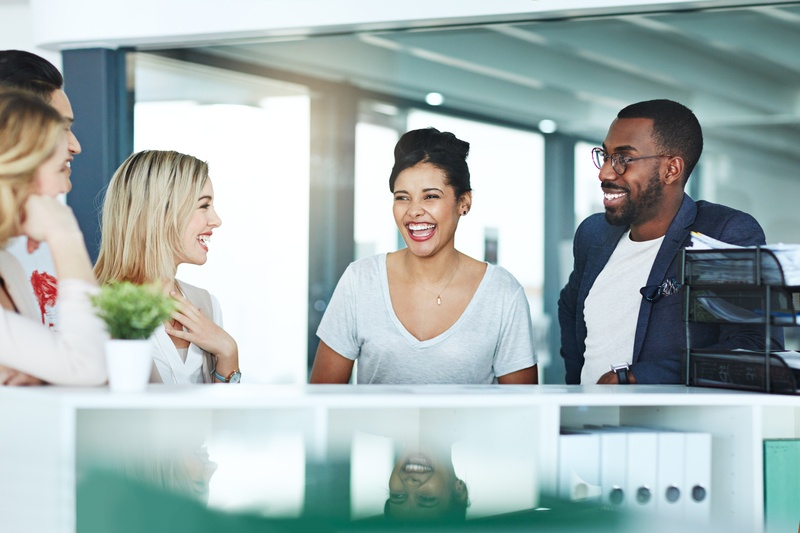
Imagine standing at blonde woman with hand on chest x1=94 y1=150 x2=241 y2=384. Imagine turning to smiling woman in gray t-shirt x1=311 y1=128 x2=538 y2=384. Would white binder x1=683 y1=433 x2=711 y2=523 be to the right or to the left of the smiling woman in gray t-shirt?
right

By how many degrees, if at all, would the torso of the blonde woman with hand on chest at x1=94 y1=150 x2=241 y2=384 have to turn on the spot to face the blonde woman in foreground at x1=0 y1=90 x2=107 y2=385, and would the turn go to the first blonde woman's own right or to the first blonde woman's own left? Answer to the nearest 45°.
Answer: approximately 90° to the first blonde woman's own right

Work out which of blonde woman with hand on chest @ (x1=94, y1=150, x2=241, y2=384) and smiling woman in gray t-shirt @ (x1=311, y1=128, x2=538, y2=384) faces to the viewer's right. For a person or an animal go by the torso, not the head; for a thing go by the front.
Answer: the blonde woman with hand on chest

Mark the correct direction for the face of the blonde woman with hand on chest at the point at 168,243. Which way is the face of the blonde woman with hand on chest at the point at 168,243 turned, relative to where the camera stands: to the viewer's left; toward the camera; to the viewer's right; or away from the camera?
to the viewer's right

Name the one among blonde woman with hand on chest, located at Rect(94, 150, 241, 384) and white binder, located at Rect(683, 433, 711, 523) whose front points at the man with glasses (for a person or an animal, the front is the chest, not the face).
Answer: the blonde woman with hand on chest

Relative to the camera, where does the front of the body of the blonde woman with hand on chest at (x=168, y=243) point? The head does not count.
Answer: to the viewer's right
